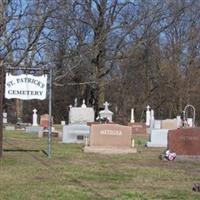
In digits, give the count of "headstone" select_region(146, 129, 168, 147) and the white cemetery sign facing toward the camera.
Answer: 2

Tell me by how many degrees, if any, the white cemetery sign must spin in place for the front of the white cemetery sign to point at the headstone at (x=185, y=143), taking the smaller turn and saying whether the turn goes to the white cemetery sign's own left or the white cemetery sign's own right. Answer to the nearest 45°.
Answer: approximately 90° to the white cemetery sign's own left

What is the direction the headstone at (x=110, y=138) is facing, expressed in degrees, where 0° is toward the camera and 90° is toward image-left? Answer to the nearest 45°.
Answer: approximately 0°

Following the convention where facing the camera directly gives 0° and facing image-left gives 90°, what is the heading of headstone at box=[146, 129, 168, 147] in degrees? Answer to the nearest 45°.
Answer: approximately 0°

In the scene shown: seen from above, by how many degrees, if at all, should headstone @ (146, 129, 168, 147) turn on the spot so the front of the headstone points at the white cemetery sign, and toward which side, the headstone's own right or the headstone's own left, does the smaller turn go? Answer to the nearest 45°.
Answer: approximately 45° to the headstone's own right

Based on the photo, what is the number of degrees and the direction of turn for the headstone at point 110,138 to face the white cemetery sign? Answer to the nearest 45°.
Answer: approximately 45° to its right

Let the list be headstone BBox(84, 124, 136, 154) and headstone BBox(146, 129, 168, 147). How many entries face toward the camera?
2
